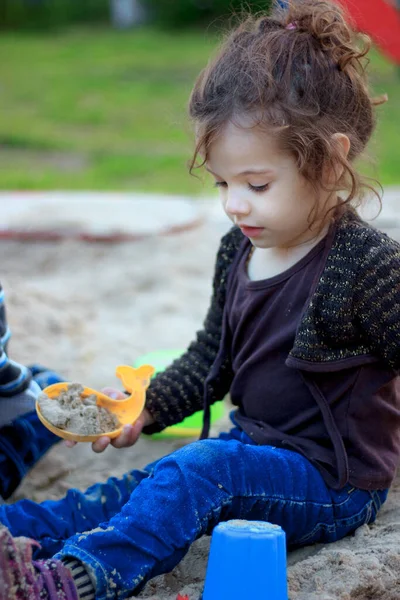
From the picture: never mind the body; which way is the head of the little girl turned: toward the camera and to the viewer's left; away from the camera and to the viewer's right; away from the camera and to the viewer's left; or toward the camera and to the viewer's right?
toward the camera and to the viewer's left

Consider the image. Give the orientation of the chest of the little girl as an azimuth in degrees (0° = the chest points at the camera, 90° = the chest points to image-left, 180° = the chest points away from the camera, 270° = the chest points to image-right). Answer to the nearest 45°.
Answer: approximately 45°
